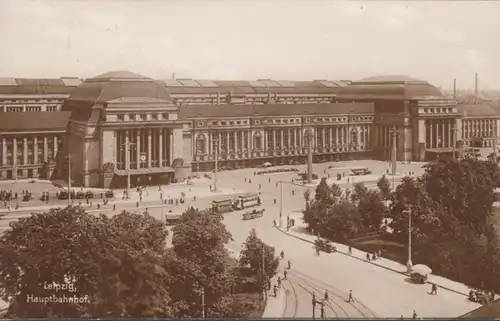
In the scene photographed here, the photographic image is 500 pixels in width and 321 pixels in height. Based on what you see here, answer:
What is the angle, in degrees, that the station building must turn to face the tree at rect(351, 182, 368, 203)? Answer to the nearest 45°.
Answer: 0° — it already faces it

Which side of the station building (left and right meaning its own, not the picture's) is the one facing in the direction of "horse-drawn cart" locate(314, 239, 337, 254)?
front

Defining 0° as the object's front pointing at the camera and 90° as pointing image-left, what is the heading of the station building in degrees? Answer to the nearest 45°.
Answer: approximately 315°

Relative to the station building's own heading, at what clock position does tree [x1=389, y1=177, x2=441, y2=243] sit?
The tree is roughly at 12 o'clock from the station building.

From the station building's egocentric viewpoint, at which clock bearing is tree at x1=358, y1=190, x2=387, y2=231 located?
The tree is roughly at 12 o'clock from the station building.

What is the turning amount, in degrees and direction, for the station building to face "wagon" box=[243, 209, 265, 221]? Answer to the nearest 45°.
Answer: approximately 45° to its right
